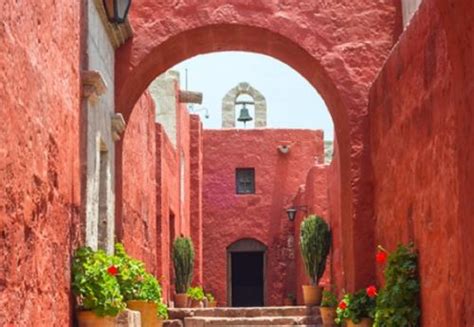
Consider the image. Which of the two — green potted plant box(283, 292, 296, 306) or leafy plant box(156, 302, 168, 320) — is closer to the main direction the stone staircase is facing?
the leafy plant

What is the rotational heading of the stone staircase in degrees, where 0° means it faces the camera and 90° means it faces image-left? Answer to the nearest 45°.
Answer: approximately 0°

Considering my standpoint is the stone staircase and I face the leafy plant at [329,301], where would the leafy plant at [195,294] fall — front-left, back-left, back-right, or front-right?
back-left

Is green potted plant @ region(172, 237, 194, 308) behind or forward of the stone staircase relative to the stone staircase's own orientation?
behind

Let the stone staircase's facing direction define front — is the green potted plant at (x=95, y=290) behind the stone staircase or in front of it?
in front

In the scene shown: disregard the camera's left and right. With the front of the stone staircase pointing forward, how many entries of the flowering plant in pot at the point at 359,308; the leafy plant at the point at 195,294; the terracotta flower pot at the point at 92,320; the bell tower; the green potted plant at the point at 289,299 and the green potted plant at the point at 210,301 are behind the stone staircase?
4

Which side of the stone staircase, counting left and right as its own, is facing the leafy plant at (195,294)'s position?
back
